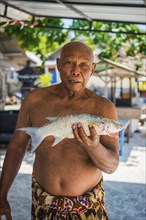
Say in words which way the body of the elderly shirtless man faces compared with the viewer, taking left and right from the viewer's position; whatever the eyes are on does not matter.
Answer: facing the viewer

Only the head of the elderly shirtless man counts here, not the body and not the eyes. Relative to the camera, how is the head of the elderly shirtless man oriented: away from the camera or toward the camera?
toward the camera
